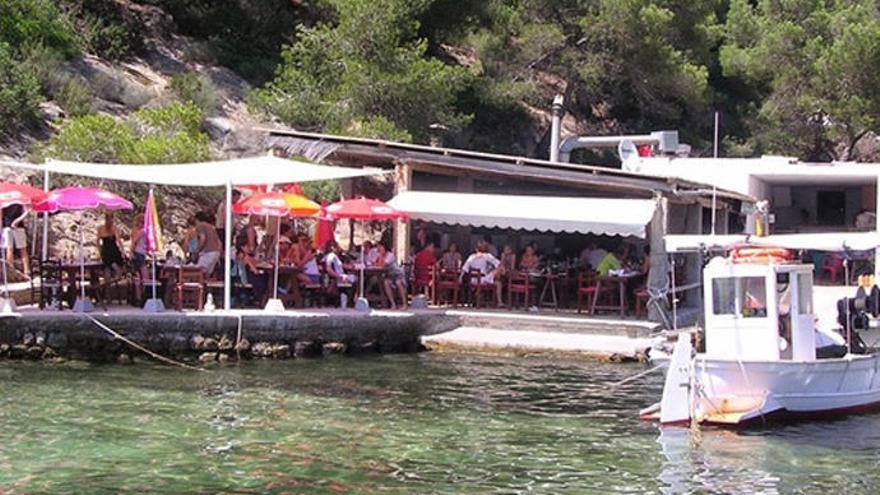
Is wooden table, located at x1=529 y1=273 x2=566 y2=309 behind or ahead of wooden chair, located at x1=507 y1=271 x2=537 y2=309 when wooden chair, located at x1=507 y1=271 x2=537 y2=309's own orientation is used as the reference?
ahead

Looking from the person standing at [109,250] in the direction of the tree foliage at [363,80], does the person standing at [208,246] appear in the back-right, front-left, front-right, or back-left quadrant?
front-right
